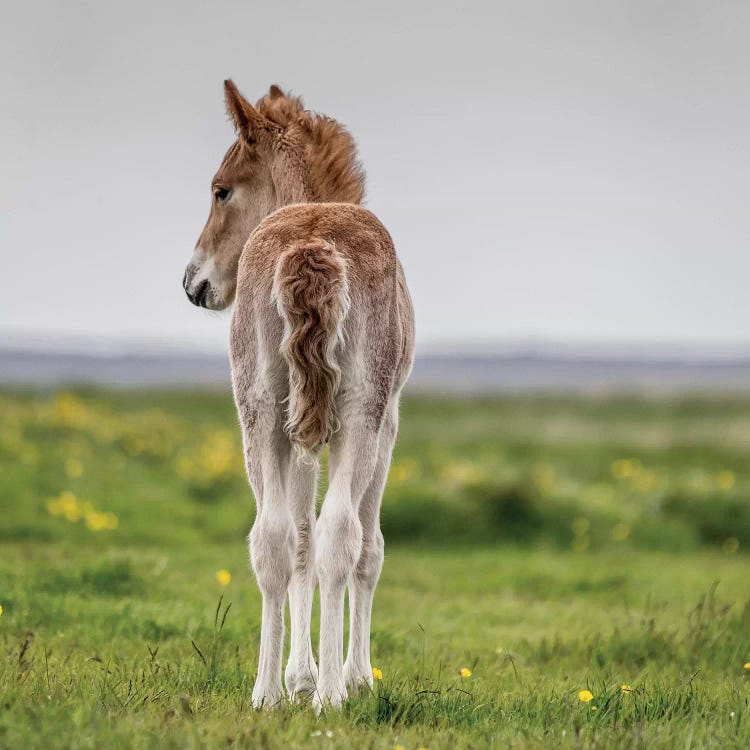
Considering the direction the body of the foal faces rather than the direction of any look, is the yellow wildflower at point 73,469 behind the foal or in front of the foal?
in front

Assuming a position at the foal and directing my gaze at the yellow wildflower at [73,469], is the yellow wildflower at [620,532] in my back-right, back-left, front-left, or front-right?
front-right

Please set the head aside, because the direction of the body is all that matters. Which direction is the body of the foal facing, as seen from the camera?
away from the camera

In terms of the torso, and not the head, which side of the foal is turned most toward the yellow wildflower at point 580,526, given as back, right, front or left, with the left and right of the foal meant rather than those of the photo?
front

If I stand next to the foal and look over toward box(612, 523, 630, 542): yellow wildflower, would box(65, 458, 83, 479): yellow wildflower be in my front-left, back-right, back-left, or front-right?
front-left

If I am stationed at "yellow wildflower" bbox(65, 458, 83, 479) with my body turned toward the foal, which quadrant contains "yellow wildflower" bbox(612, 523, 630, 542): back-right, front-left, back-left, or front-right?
front-left

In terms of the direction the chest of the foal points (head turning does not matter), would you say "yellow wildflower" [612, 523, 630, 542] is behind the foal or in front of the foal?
in front
